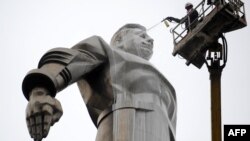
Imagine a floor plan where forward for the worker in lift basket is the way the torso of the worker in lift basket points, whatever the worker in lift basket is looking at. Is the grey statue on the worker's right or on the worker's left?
on the worker's left

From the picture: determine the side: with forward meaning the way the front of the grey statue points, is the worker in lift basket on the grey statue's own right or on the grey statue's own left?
on the grey statue's own left

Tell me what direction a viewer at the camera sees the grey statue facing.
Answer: facing the viewer and to the right of the viewer

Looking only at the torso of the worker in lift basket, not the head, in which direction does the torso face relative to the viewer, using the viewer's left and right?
facing to the left of the viewer

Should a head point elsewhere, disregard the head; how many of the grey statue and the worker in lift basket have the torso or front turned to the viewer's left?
1

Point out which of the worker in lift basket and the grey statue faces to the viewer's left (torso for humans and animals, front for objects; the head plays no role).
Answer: the worker in lift basket
